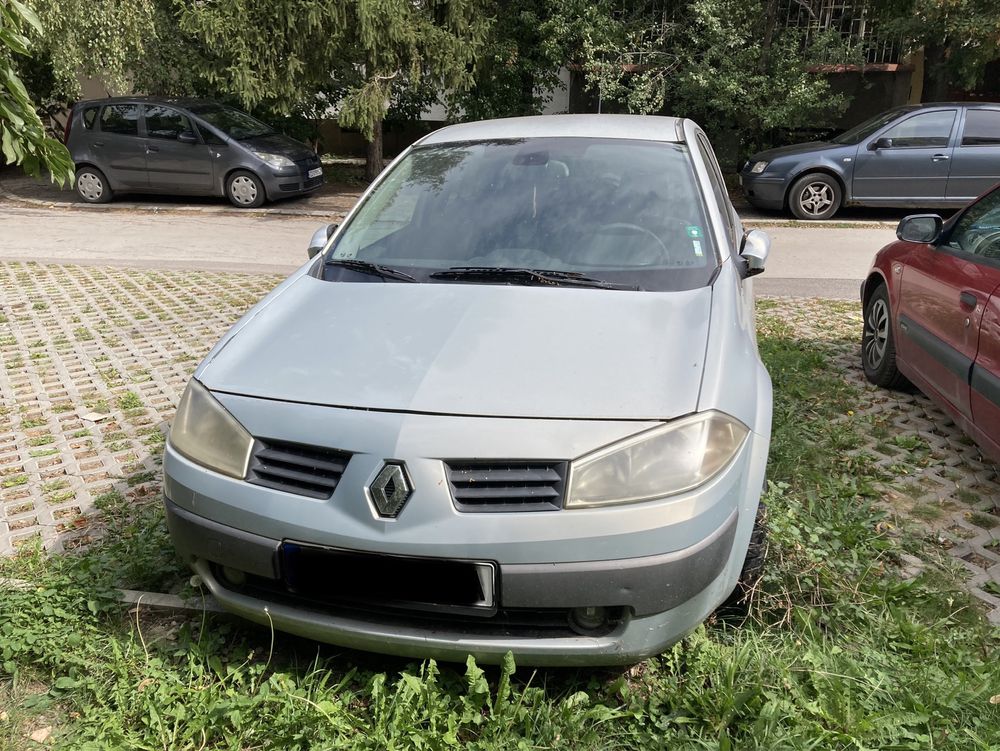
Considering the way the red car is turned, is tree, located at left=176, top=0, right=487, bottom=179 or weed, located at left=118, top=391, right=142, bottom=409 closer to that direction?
the tree

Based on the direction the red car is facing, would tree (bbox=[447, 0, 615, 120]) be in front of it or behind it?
in front

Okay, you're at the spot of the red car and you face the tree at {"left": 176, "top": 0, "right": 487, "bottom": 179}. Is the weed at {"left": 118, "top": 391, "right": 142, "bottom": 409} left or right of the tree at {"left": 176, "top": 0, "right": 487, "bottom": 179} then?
left

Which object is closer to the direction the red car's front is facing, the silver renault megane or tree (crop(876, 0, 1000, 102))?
the tree

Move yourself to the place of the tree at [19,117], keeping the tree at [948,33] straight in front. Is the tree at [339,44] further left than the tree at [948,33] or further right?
left

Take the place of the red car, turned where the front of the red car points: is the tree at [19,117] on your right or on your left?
on your left

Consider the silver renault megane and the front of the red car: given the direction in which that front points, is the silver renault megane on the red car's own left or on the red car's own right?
on the red car's own left

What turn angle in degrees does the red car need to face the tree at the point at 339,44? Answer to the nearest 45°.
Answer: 0° — it already faces it

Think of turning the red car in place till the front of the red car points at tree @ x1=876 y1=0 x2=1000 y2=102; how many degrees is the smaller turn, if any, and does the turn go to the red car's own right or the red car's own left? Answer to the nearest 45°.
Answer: approximately 45° to the red car's own right

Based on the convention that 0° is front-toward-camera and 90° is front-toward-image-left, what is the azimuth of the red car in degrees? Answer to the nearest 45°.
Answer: approximately 135°
